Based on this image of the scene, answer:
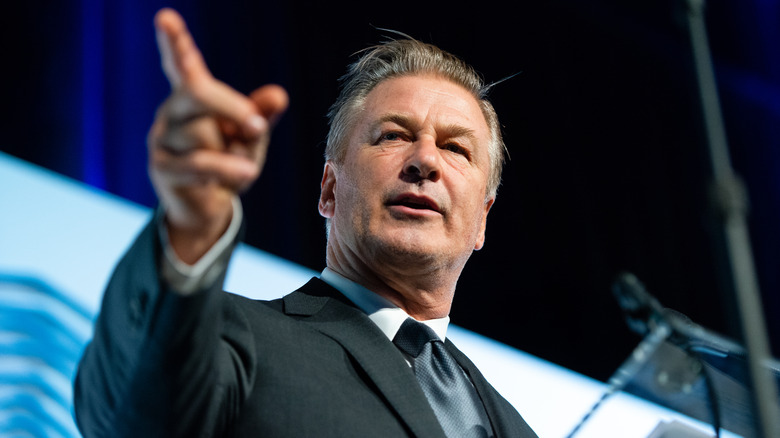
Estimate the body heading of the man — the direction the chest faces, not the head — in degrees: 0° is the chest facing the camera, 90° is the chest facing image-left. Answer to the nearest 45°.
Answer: approximately 315°
